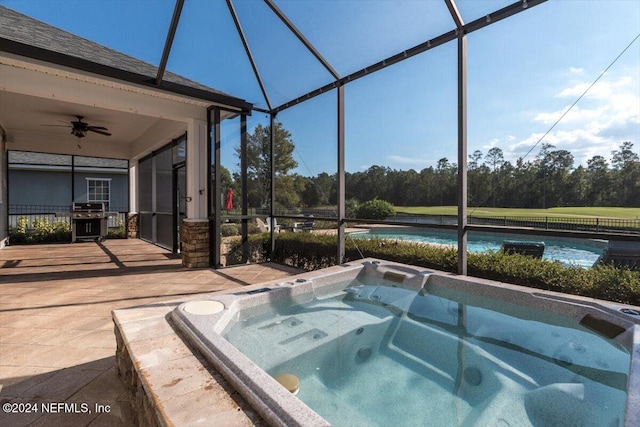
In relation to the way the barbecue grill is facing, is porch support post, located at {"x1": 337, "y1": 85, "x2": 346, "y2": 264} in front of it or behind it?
in front

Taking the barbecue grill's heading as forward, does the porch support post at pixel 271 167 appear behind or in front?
in front

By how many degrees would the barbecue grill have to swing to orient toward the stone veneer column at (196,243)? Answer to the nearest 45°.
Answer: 0° — it already faces it

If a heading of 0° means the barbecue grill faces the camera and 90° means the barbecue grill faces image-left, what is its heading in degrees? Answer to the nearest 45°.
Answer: approximately 0°

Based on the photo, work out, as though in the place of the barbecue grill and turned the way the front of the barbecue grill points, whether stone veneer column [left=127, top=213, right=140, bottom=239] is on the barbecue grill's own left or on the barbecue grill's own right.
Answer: on the barbecue grill's own left

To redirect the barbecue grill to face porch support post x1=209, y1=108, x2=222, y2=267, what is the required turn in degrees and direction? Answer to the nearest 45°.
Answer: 0° — it already faces it
